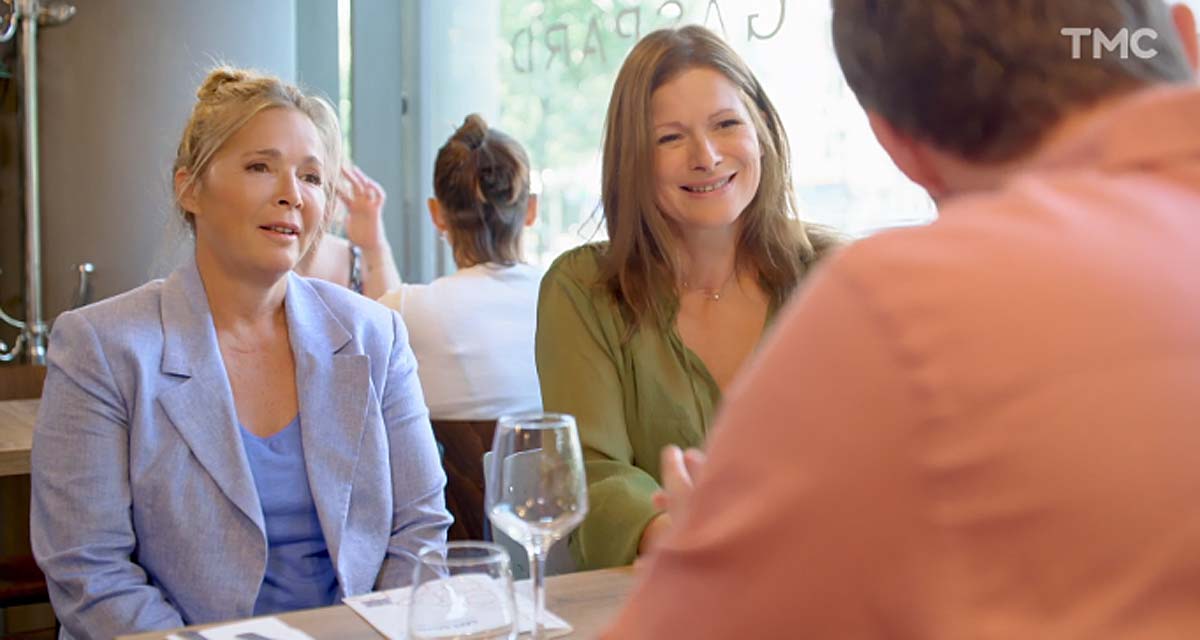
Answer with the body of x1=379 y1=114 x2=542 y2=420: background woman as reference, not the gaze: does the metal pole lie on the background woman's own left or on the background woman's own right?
on the background woman's own left

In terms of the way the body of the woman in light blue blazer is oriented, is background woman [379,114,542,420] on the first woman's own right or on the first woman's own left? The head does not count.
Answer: on the first woman's own left

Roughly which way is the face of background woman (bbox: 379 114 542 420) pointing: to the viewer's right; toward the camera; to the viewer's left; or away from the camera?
away from the camera

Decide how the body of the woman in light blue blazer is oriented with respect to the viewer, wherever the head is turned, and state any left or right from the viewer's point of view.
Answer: facing the viewer and to the right of the viewer

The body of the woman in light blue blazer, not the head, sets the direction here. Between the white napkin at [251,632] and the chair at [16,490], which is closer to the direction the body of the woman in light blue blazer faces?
the white napkin

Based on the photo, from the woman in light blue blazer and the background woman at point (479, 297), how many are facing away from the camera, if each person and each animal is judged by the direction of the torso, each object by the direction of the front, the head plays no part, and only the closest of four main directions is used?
1

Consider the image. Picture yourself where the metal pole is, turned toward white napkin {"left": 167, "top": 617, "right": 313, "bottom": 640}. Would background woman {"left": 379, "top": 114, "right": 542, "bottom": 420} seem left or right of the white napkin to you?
left

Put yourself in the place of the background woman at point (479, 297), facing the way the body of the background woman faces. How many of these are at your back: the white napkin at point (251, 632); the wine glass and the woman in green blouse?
3

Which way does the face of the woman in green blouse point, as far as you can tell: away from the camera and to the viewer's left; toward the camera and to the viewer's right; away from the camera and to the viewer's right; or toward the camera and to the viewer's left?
toward the camera and to the viewer's right

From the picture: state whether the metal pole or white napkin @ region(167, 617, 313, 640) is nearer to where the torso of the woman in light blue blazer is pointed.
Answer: the white napkin

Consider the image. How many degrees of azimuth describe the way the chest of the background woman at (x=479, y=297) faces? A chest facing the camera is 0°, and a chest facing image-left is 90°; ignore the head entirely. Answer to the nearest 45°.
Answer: approximately 180°

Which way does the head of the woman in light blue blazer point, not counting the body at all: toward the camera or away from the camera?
toward the camera

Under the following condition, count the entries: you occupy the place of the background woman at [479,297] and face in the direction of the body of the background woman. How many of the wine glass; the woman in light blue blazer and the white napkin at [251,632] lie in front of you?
0

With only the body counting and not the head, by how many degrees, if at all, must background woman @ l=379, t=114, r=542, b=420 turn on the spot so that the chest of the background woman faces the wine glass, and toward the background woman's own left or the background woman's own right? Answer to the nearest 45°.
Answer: approximately 180°

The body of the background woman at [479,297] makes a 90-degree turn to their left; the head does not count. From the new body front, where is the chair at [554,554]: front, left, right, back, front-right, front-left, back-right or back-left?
left

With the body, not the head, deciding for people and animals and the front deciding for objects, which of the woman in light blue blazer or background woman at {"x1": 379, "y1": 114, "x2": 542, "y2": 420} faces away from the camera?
the background woman
